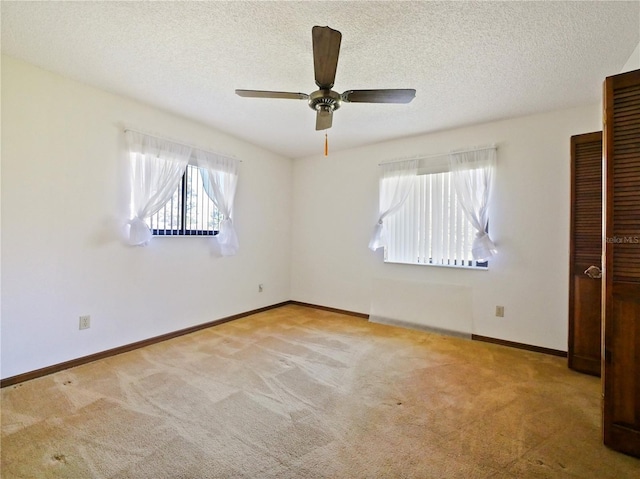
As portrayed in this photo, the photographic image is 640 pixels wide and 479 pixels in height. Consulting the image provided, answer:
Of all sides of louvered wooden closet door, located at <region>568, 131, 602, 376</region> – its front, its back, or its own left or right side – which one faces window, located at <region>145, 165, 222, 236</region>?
front

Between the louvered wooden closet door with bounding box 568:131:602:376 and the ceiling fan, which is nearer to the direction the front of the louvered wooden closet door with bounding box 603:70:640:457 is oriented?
the ceiling fan

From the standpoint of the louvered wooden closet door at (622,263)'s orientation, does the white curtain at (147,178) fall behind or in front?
in front

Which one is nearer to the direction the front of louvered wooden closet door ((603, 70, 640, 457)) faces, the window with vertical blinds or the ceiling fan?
the ceiling fan

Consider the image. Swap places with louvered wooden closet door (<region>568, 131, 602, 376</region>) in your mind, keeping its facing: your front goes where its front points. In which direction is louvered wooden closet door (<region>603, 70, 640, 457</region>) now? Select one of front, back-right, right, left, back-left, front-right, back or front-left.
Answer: front-left

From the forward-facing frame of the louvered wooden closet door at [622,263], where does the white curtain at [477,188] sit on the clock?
The white curtain is roughly at 3 o'clock from the louvered wooden closet door.

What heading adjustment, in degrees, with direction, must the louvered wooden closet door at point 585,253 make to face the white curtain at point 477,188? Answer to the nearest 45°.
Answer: approximately 45° to its right

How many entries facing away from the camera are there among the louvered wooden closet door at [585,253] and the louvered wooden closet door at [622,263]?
0

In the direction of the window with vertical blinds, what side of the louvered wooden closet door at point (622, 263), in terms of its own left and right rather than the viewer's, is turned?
right

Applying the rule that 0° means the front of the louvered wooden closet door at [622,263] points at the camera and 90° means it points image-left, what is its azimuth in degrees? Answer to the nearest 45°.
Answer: approximately 45°

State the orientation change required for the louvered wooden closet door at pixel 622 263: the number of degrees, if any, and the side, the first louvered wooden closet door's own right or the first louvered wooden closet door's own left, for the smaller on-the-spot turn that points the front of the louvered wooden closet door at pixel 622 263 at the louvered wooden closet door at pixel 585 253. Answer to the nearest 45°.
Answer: approximately 135° to the first louvered wooden closet door's own right

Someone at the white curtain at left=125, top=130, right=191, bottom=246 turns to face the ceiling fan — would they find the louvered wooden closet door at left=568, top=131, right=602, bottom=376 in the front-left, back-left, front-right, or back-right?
front-left

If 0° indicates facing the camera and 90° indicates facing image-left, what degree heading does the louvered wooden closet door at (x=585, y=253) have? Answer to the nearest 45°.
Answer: approximately 45°

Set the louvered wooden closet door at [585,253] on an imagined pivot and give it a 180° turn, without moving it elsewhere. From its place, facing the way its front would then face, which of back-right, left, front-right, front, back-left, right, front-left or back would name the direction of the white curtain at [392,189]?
back-left

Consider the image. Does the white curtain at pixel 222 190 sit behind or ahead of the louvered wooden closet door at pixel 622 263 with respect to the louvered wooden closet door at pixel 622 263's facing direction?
ahead
